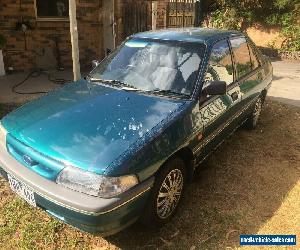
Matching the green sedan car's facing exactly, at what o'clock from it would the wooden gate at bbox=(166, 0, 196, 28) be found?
The wooden gate is roughly at 5 o'clock from the green sedan car.

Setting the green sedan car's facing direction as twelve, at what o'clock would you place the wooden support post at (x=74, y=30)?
The wooden support post is roughly at 4 o'clock from the green sedan car.

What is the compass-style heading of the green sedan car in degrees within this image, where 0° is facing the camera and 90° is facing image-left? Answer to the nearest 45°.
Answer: approximately 45°

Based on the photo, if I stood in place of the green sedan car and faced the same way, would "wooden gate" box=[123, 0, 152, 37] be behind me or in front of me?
behind
